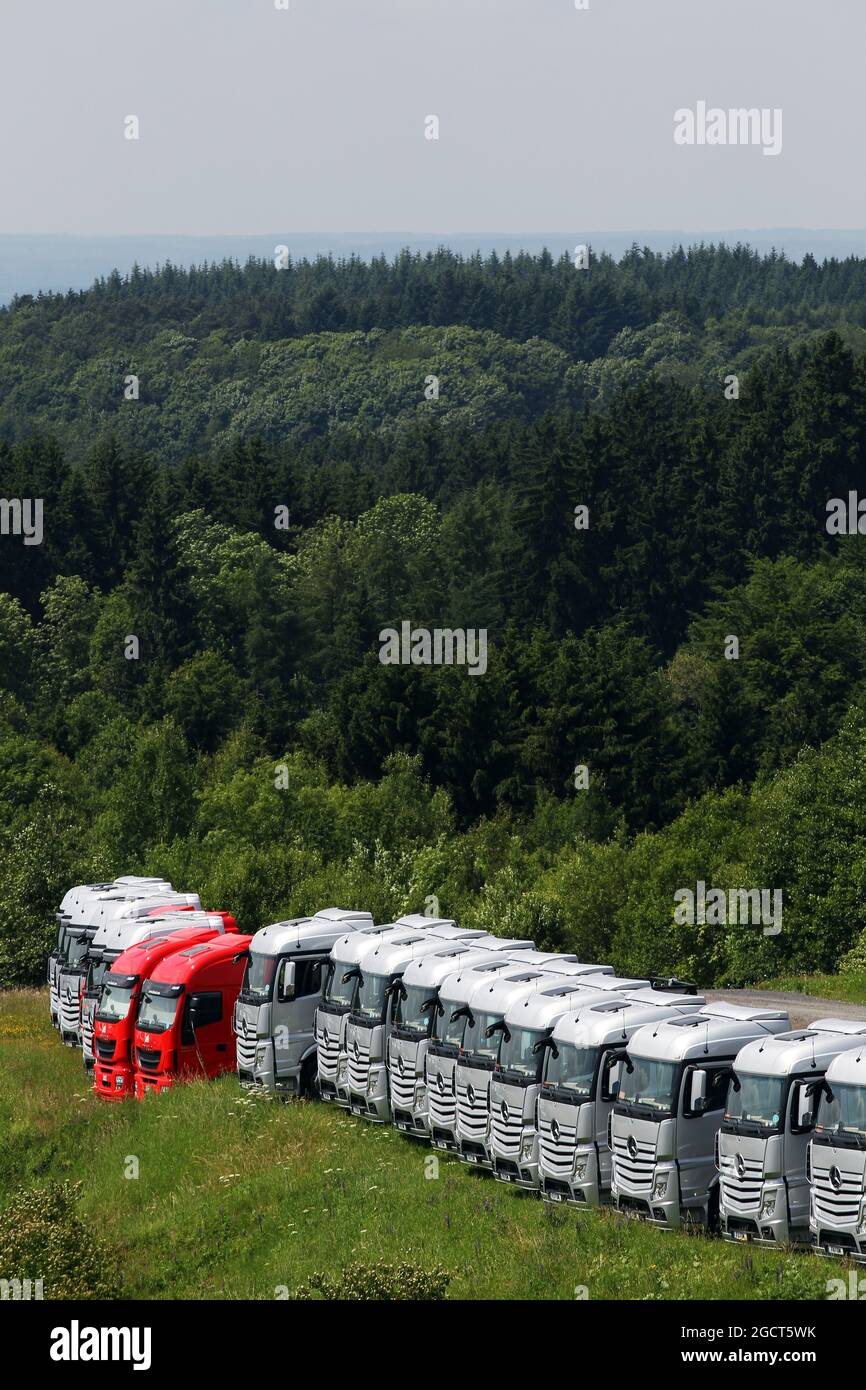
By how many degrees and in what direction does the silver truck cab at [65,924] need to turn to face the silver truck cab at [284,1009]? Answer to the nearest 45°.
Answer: approximately 45° to its left

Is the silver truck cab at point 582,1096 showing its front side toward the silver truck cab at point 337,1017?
no

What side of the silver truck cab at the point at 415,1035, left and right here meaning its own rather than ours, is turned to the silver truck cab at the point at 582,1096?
left

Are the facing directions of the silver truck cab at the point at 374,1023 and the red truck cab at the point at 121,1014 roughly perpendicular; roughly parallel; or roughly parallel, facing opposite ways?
roughly parallel

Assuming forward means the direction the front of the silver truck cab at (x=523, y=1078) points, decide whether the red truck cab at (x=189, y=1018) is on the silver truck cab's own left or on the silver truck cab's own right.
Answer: on the silver truck cab's own right

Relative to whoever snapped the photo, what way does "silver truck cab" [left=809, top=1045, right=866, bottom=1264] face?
facing the viewer and to the left of the viewer

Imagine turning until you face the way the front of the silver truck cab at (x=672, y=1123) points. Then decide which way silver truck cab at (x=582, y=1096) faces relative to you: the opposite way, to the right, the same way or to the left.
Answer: the same way

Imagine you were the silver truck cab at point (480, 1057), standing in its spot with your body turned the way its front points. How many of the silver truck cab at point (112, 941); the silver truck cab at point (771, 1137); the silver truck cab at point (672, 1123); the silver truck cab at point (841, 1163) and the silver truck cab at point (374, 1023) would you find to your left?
3

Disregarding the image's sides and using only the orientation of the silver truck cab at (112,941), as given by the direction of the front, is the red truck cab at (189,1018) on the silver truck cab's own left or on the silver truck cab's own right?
on the silver truck cab's own left

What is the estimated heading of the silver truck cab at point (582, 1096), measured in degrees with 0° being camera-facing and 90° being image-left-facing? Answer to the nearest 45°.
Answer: approximately 45°

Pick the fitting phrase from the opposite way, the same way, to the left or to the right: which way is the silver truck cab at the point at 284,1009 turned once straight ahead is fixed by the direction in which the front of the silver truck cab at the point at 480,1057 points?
the same way

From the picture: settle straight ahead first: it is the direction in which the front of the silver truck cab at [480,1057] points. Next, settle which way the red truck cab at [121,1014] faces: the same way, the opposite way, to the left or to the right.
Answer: the same way

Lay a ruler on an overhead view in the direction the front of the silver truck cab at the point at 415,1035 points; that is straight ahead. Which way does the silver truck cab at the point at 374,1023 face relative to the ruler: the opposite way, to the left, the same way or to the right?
the same way

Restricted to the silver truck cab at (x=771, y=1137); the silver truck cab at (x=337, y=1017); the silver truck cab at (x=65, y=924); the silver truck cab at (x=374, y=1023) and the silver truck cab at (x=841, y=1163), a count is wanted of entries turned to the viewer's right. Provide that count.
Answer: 0

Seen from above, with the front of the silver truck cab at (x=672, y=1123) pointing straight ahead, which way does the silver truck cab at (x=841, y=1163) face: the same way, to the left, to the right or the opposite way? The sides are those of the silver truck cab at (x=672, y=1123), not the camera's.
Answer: the same way

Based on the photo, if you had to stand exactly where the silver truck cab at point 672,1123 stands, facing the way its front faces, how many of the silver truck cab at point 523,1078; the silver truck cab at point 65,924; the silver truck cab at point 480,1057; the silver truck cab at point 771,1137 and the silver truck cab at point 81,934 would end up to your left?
1

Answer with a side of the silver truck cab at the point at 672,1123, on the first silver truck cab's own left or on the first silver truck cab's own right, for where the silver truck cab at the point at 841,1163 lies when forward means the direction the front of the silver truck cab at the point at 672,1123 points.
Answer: on the first silver truck cab's own left

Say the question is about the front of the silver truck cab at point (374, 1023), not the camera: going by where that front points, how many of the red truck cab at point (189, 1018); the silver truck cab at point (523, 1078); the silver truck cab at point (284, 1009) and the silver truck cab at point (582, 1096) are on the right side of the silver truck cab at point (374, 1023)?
2

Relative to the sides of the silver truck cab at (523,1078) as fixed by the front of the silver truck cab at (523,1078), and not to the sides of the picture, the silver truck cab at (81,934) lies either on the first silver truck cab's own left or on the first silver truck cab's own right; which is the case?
on the first silver truck cab's own right

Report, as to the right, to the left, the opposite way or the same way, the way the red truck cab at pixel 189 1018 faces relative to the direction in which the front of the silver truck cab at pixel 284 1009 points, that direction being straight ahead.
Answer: the same way

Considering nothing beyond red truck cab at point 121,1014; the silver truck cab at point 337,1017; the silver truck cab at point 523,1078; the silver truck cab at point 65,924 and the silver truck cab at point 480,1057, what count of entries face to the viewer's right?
0

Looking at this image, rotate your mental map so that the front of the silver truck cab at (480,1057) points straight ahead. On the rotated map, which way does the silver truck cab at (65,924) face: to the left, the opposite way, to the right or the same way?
the same way
